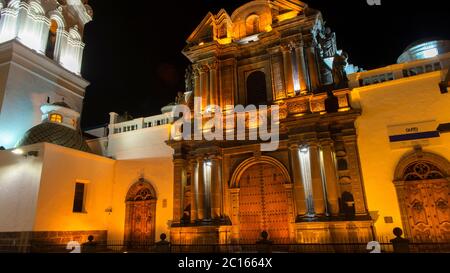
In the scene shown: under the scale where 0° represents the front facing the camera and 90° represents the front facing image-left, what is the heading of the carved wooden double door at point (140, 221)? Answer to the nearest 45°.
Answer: approximately 0°

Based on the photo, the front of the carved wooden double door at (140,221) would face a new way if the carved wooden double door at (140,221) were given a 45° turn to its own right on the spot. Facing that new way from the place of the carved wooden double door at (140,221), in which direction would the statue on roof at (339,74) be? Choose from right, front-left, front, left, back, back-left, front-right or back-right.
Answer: left

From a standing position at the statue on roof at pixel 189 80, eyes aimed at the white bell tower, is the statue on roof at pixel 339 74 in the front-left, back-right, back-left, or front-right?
back-left
